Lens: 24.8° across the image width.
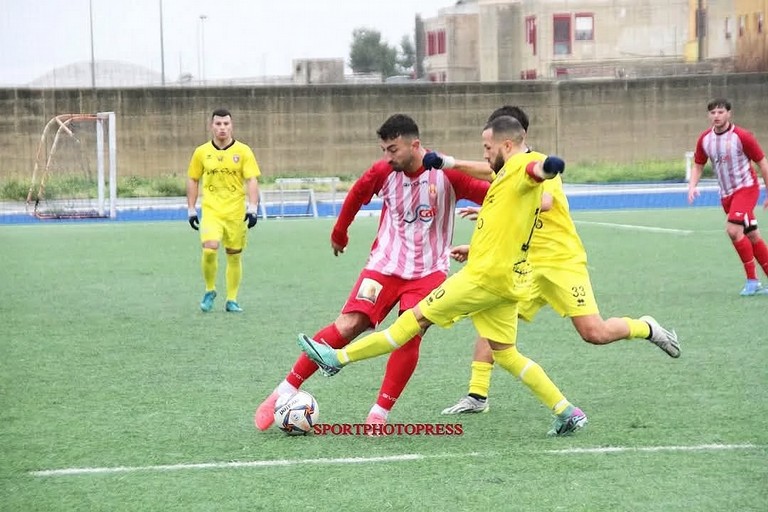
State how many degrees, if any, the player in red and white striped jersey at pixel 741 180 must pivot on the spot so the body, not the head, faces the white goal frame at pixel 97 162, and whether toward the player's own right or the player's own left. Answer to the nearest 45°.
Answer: approximately 90° to the player's own right

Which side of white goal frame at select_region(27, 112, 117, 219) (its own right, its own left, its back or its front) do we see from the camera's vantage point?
right

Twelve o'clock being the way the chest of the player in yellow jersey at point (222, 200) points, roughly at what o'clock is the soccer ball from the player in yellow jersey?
The soccer ball is roughly at 12 o'clock from the player in yellow jersey.

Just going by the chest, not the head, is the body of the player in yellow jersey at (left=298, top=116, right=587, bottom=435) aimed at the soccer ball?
yes

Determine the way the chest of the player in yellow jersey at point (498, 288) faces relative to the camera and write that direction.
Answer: to the viewer's left

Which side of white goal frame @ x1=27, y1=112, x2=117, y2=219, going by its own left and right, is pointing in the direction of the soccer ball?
right

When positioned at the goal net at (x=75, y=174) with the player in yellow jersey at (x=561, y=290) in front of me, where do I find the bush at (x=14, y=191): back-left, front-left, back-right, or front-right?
back-right

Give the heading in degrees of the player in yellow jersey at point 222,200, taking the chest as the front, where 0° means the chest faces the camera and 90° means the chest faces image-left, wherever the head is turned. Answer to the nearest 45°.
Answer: approximately 0°

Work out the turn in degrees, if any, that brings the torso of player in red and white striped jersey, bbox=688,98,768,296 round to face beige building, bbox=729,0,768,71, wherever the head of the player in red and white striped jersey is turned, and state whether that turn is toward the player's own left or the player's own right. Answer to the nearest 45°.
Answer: approximately 135° to the player's own right

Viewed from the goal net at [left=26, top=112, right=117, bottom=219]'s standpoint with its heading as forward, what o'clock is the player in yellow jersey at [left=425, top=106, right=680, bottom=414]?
The player in yellow jersey is roughly at 3 o'clock from the goal net.
